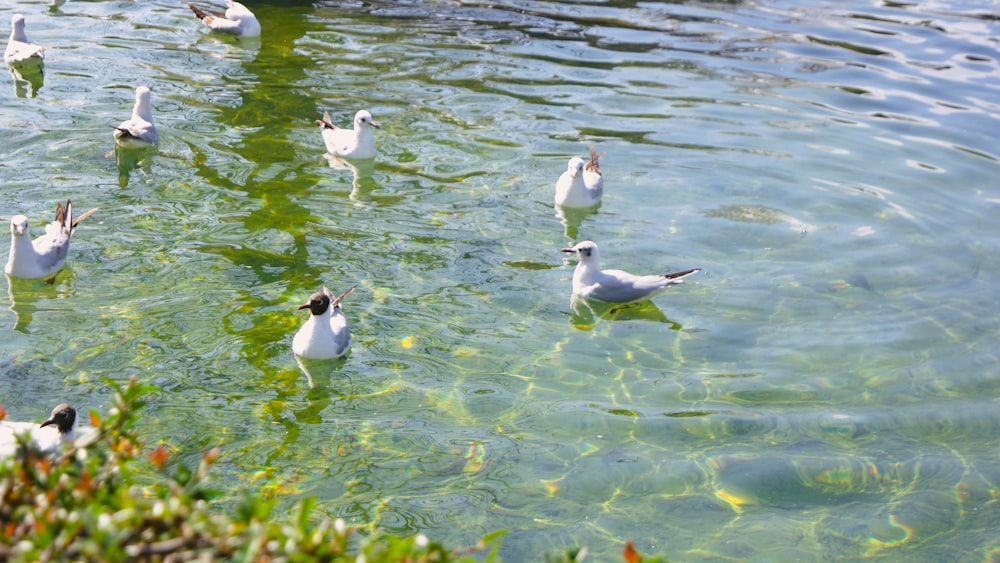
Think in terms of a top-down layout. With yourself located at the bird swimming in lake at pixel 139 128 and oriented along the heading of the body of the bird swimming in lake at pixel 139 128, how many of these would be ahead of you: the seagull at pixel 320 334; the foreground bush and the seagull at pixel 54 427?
0

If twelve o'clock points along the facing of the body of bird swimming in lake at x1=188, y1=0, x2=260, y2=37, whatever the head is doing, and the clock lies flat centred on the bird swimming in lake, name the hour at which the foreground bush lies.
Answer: The foreground bush is roughly at 3 o'clock from the bird swimming in lake.

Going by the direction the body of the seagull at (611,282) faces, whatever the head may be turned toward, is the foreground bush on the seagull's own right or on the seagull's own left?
on the seagull's own left

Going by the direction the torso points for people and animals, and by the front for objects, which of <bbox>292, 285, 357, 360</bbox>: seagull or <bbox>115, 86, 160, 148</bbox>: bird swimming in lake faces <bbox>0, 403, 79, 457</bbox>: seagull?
<bbox>292, 285, 357, 360</bbox>: seagull

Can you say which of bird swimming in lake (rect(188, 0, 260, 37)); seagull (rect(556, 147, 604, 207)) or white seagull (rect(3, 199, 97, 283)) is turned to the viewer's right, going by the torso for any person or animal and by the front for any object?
the bird swimming in lake

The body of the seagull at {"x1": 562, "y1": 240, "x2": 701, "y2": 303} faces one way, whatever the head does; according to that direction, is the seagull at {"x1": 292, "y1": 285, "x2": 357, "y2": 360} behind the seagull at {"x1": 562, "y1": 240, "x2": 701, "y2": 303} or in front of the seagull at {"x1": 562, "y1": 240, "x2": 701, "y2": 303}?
in front

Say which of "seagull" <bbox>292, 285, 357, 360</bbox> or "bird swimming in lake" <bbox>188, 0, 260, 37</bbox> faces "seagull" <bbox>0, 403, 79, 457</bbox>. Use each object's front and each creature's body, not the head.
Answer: "seagull" <bbox>292, 285, 357, 360</bbox>

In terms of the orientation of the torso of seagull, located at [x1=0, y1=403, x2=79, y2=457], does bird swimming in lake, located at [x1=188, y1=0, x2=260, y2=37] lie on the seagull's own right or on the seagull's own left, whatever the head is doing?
on the seagull's own left

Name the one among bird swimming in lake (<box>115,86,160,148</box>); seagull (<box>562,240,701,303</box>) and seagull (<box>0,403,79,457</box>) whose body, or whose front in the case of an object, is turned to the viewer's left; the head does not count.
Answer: seagull (<box>562,240,701,303</box>)

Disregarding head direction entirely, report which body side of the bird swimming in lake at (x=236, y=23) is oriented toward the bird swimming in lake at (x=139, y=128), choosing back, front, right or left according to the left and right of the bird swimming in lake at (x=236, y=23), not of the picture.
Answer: right

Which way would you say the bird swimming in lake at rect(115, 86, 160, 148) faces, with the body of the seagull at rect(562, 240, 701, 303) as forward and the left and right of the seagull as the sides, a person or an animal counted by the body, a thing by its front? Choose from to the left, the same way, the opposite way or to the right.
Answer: to the right

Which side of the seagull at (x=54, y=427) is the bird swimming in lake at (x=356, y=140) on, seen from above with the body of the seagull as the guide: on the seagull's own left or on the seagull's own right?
on the seagull's own left

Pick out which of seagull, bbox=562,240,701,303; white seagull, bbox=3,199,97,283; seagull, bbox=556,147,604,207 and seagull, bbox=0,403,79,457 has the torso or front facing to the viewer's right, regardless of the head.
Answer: seagull, bbox=0,403,79,457

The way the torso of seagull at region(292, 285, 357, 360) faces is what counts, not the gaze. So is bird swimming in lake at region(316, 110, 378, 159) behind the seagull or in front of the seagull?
behind

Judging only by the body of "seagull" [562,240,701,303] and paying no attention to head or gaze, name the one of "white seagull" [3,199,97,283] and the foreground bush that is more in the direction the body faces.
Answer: the white seagull

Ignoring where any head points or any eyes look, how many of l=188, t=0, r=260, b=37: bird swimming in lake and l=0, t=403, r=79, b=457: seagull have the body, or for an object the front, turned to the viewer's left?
0

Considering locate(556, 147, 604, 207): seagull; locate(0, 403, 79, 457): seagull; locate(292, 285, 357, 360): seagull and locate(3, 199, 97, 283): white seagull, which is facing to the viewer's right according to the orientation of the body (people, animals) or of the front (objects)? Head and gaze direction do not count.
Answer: locate(0, 403, 79, 457): seagull

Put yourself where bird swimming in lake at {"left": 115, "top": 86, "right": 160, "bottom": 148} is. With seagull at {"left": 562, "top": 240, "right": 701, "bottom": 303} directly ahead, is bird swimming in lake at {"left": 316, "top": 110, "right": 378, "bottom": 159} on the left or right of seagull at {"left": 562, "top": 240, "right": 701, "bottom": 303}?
left

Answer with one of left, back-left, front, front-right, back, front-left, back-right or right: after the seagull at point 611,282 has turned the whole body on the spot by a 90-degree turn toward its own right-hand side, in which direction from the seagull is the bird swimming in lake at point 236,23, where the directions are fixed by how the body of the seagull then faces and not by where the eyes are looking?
front-left

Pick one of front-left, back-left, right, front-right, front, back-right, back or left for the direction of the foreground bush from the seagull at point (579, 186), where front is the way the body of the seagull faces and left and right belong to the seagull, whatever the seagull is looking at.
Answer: front-left

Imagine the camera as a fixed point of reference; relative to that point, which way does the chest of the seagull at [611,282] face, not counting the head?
to the viewer's left

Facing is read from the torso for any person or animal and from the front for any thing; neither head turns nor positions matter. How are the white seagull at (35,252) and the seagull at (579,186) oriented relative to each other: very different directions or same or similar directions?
same or similar directions
